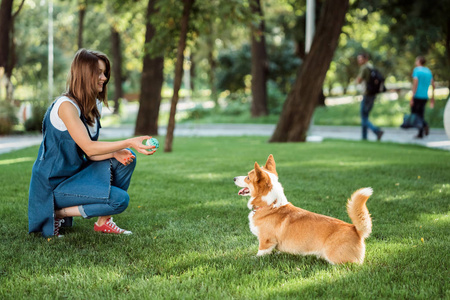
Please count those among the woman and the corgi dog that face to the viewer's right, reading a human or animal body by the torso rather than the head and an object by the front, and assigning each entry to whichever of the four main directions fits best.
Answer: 1

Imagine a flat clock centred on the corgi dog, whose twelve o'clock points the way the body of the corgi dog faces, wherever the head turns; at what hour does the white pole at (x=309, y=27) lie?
The white pole is roughly at 3 o'clock from the corgi dog.

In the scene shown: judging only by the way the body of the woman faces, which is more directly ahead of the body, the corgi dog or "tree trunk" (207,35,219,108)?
the corgi dog

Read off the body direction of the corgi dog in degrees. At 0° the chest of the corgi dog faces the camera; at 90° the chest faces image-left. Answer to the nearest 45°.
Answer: approximately 90°

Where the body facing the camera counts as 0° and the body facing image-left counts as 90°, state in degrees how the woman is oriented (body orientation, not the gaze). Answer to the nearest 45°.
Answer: approximately 270°

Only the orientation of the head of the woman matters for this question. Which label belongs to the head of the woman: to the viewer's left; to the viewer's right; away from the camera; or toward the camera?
to the viewer's right

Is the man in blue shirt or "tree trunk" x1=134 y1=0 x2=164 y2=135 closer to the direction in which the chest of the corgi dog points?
the tree trunk

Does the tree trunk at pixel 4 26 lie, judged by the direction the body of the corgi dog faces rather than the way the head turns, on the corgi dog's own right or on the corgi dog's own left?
on the corgi dog's own right
